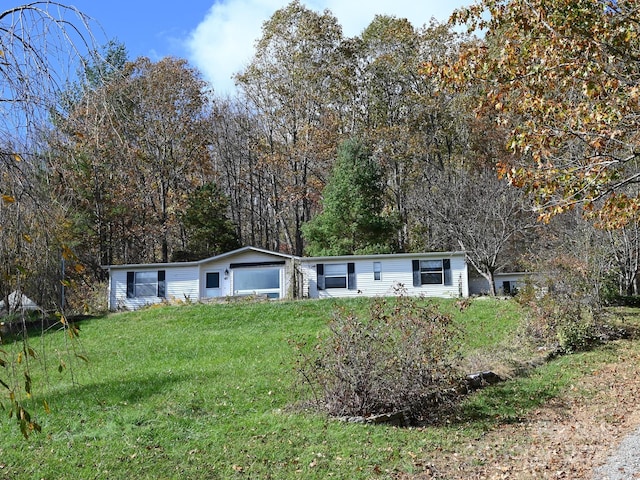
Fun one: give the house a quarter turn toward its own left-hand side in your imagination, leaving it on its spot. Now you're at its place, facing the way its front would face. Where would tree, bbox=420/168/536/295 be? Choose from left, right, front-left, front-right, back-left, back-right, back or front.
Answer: front

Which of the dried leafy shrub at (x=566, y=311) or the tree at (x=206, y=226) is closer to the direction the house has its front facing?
the dried leafy shrub

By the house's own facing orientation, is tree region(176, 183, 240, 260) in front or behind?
behind

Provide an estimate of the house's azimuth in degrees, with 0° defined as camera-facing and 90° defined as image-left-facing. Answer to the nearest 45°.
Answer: approximately 0°

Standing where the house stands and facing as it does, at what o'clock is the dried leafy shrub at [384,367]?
The dried leafy shrub is roughly at 12 o'clock from the house.

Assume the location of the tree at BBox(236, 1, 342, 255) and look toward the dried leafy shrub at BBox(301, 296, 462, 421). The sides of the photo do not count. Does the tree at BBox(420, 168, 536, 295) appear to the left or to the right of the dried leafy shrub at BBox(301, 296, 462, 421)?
left

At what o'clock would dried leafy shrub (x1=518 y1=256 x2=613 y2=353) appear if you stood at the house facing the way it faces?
The dried leafy shrub is roughly at 11 o'clock from the house.

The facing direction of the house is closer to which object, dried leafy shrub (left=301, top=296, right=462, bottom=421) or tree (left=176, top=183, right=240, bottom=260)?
the dried leafy shrub

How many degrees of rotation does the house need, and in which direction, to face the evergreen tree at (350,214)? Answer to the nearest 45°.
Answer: approximately 135° to its left

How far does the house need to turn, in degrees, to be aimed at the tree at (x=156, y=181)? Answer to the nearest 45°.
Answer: approximately 135° to its right
